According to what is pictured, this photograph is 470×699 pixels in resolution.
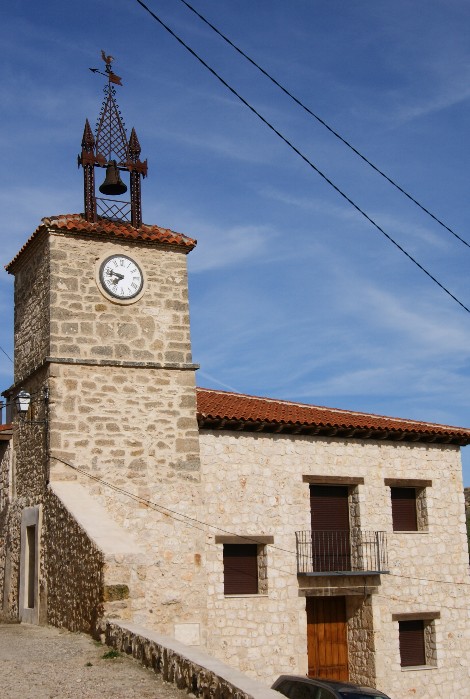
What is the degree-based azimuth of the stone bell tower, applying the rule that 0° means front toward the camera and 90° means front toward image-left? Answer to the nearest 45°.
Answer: approximately 0°
